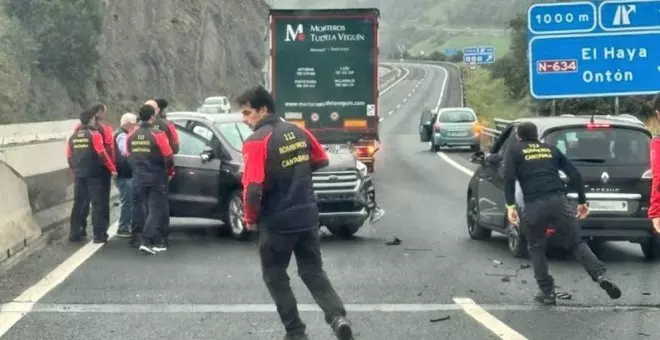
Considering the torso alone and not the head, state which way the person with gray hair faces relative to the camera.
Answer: to the viewer's right

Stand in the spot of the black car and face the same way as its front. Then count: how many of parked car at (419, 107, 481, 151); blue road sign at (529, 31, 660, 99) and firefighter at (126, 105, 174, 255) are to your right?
1

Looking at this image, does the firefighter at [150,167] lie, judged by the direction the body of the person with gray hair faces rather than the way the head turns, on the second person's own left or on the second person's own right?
on the second person's own right

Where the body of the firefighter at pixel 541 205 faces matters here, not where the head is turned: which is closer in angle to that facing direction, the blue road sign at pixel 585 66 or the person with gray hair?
the blue road sign

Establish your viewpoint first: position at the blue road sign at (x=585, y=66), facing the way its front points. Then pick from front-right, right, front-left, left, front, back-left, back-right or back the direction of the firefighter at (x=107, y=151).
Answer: front-right

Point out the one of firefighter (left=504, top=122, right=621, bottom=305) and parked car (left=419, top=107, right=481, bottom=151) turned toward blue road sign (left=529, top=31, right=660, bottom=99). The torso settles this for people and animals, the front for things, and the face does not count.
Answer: the firefighter

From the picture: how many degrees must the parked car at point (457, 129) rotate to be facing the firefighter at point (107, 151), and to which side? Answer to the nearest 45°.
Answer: approximately 180°

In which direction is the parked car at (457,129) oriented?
away from the camera

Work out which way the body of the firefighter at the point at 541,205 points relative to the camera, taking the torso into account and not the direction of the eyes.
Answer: away from the camera
